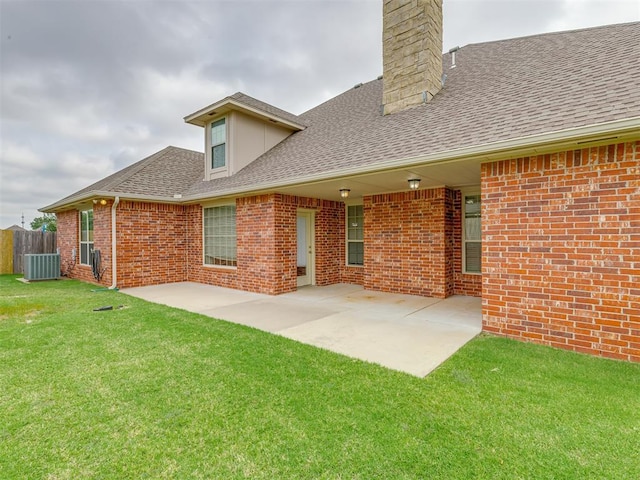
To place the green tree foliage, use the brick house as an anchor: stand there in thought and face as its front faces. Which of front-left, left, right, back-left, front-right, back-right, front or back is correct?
left

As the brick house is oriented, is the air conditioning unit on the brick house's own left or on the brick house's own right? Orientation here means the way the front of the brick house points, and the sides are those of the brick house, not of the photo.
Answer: on the brick house's own left

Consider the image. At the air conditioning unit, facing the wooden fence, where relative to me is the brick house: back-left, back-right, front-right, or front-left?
back-right

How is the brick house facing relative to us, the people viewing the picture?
facing away from the viewer and to the right of the viewer

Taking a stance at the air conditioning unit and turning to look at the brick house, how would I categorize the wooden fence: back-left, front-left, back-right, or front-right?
back-left

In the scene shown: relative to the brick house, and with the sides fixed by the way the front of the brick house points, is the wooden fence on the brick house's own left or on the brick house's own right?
on the brick house's own left

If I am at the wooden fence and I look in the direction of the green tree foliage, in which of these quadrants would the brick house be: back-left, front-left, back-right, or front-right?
back-right
